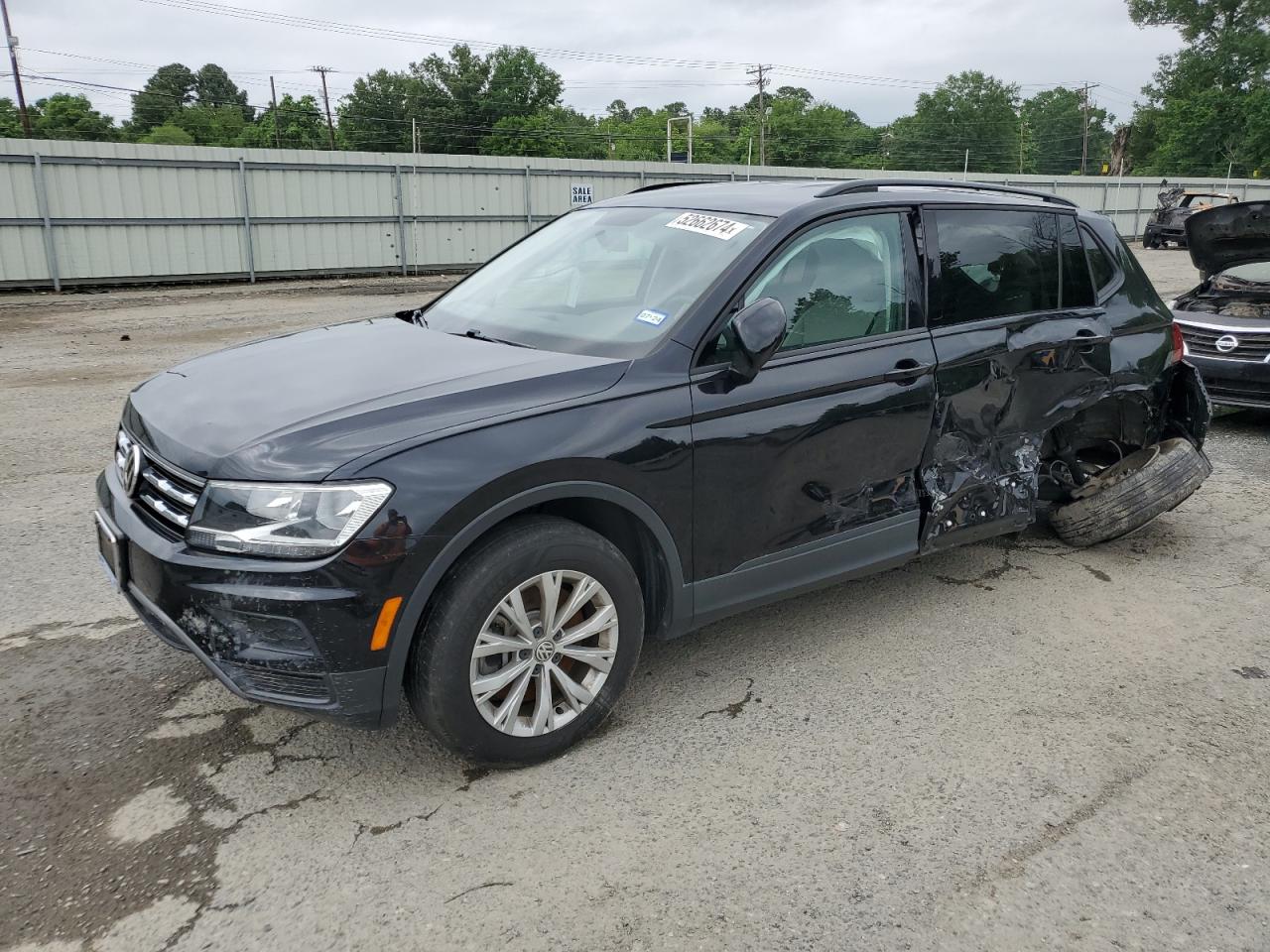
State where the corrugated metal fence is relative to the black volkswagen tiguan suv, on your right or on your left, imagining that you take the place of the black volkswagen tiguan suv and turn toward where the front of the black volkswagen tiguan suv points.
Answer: on your right

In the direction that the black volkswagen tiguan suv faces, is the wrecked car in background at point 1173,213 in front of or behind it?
behind

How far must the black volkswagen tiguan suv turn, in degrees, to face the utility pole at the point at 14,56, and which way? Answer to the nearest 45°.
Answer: approximately 90° to its right

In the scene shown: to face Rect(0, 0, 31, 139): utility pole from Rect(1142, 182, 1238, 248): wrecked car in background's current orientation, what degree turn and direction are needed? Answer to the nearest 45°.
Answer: approximately 45° to its right

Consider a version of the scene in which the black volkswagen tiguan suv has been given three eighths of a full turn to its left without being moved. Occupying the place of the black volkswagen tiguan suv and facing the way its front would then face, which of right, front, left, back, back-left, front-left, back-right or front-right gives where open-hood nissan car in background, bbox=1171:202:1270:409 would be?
front-left

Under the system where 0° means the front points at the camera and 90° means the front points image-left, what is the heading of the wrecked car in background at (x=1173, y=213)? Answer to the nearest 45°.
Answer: approximately 45°
